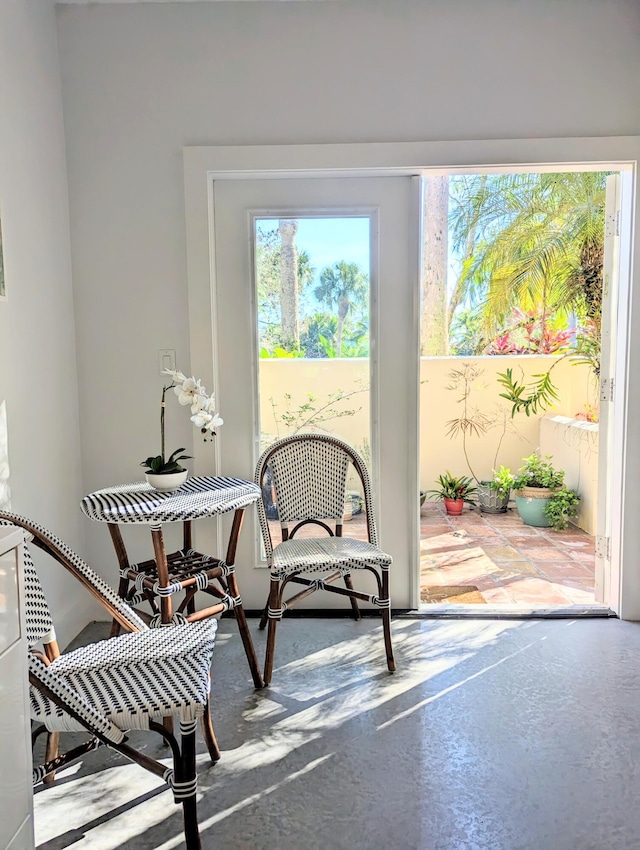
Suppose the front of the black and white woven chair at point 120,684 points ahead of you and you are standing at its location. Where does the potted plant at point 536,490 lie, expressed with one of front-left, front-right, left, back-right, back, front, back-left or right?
front-left

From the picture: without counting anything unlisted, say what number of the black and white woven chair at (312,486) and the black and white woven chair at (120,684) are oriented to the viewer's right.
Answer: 1

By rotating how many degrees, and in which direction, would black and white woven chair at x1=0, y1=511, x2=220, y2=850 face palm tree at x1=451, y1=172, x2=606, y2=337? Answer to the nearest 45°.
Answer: approximately 45° to its left

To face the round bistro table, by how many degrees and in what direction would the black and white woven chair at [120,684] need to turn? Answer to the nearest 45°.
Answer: approximately 90° to its left

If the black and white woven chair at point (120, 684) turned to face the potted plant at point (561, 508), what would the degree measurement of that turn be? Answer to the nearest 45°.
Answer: approximately 45° to its left

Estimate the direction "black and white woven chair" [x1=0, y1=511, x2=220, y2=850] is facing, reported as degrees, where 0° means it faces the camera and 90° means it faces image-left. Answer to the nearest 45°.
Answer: approximately 270°

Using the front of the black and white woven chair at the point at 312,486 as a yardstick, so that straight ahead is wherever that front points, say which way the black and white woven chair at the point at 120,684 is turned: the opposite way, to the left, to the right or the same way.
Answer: to the left

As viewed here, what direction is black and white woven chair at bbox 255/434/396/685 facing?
toward the camera

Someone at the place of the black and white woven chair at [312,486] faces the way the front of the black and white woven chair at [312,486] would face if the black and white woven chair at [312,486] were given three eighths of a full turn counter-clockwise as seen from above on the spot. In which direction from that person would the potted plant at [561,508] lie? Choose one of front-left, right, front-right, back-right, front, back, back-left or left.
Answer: front

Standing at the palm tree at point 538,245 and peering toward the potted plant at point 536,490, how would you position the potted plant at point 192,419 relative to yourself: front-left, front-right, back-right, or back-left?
front-right

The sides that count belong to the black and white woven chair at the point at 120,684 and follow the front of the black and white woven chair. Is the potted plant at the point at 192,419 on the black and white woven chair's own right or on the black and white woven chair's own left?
on the black and white woven chair's own left

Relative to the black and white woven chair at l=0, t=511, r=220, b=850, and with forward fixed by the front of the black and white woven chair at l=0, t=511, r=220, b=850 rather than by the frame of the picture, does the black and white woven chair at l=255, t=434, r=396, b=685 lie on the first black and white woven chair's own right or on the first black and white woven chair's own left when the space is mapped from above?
on the first black and white woven chair's own left

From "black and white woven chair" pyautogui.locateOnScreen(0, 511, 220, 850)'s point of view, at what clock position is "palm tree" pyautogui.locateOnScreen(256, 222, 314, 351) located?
The palm tree is roughly at 10 o'clock from the black and white woven chair.

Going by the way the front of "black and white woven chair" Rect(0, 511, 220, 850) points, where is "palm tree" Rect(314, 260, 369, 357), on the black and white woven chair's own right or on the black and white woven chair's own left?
on the black and white woven chair's own left

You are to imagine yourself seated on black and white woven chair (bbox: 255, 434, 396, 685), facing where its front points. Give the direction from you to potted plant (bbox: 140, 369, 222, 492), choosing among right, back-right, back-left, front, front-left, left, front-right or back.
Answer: front-right
